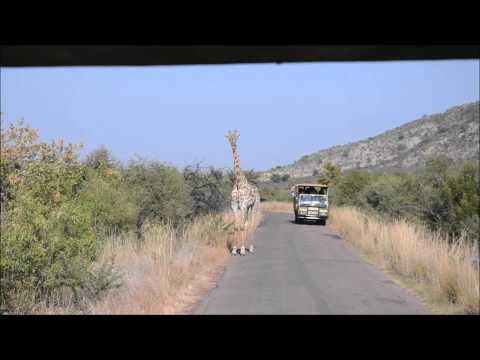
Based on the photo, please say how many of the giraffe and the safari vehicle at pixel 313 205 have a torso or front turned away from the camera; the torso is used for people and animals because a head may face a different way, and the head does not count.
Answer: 0

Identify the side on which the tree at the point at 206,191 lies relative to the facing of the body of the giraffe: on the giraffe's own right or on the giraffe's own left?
on the giraffe's own right

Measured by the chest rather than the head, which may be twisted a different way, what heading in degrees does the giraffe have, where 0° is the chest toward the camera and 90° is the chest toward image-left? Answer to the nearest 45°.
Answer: approximately 45°

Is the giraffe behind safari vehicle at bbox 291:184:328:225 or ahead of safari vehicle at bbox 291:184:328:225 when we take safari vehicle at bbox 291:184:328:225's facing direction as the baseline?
ahead

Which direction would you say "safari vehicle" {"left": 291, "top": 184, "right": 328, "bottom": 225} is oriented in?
toward the camera

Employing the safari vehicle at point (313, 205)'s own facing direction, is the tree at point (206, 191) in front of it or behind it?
in front

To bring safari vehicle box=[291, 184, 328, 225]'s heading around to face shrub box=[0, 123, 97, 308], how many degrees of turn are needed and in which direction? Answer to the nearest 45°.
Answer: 0° — it already faces it

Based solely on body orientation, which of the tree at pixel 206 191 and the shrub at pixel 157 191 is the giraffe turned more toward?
the shrub
